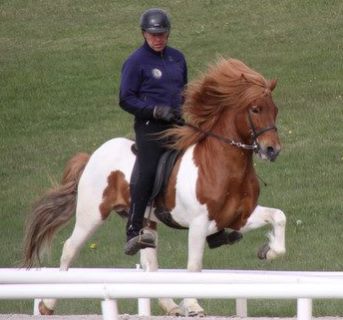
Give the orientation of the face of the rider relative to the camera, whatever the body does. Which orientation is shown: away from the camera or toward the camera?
toward the camera

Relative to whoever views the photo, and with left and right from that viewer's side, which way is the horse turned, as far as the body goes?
facing the viewer and to the right of the viewer

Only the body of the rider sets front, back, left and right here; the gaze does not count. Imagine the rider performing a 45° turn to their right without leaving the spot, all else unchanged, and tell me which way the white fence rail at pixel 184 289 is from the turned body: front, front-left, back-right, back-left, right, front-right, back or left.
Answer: front
